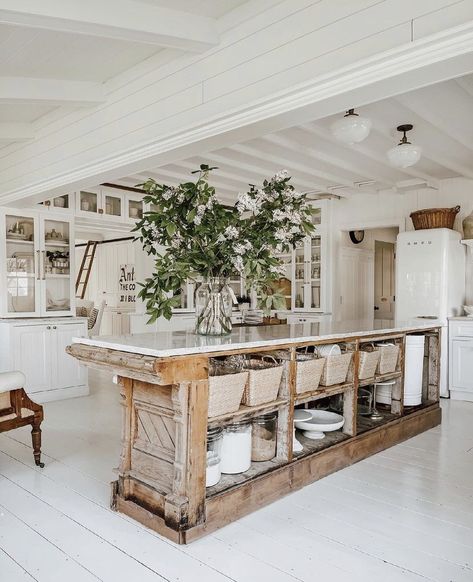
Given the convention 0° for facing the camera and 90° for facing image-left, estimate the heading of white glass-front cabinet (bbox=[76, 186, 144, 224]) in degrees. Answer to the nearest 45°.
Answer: approximately 315°

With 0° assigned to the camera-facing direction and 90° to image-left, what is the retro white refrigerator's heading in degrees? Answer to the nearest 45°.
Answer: approximately 45°

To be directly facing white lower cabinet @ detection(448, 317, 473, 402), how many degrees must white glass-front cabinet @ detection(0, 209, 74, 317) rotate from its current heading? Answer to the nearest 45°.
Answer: approximately 45° to its left

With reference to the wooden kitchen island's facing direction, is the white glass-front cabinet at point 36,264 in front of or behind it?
behind
